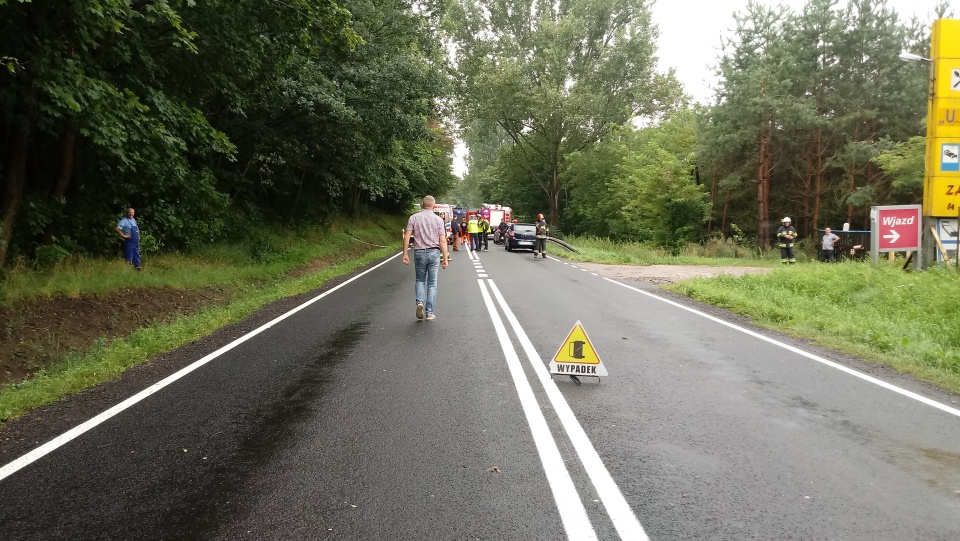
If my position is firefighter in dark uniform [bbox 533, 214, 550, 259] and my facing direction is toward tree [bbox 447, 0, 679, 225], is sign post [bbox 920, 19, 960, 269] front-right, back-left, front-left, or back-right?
back-right

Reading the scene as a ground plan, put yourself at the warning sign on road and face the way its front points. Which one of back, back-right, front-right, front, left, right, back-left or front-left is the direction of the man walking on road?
back-right

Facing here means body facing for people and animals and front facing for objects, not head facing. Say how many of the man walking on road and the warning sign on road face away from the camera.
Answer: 1

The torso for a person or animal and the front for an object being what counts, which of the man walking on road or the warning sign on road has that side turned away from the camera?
the man walking on road

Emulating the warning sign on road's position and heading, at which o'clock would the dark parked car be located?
The dark parked car is roughly at 6 o'clock from the warning sign on road.

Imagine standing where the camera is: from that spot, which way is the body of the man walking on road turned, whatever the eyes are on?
away from the camera

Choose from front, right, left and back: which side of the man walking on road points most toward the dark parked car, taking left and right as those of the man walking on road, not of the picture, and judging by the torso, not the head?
front

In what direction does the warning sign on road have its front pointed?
toward the camera

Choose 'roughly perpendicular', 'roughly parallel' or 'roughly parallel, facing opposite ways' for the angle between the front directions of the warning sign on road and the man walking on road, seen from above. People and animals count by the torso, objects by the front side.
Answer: roughly parallel, facing opposite ways

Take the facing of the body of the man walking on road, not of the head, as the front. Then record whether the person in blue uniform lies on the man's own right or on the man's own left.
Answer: on the man's own left

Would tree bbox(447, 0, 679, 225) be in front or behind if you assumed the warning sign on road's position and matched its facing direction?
behind
